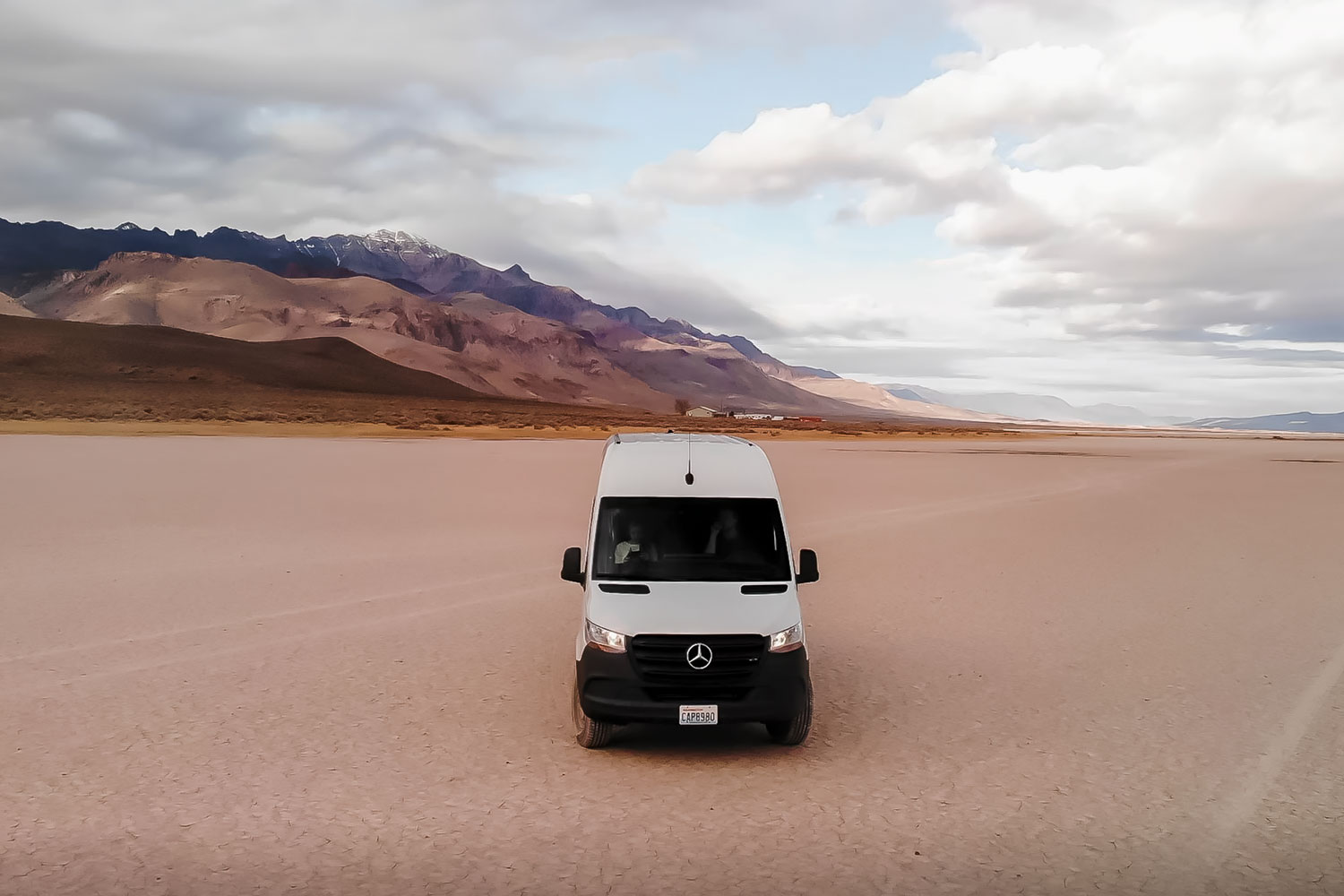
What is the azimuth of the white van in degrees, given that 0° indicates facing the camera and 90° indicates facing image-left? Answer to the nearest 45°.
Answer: approximately 0°
